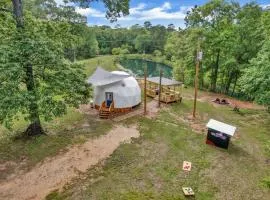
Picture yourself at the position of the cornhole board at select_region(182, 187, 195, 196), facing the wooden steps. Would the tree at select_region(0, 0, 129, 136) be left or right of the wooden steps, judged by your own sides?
left

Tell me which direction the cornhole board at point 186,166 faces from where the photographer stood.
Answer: facing the viewer

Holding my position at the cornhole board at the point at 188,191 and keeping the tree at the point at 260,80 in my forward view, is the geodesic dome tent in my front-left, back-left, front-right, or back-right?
front-left

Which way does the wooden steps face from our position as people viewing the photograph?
facing the viewer and to the left of the viewer

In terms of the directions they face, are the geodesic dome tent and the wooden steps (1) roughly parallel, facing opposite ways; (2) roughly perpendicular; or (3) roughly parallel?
roughly parallel

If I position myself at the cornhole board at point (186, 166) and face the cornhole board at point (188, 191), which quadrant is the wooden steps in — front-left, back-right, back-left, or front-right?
back-right

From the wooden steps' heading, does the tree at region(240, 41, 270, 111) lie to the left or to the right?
on its left

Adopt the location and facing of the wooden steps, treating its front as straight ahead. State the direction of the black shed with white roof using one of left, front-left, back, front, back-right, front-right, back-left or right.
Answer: left

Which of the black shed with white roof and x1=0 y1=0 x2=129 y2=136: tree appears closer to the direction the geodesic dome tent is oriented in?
the tree

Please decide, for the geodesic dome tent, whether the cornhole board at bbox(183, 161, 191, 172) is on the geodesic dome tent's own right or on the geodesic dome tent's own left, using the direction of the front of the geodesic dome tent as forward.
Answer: on the geodesic dome tent's own left

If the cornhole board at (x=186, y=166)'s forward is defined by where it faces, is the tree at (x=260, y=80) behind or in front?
behind

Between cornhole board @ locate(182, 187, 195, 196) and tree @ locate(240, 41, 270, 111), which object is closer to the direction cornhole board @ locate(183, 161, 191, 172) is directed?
the cornhole board

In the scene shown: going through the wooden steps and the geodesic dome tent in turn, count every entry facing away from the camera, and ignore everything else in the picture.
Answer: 0

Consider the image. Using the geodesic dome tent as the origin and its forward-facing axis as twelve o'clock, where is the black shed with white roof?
The black shed with white roof is roughly at 9 o'clock from the geodesic dome tent.

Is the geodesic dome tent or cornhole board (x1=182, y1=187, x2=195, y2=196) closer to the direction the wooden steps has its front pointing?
the cornhole board

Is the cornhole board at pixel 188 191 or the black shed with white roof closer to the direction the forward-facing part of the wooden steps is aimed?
the cornhole board
